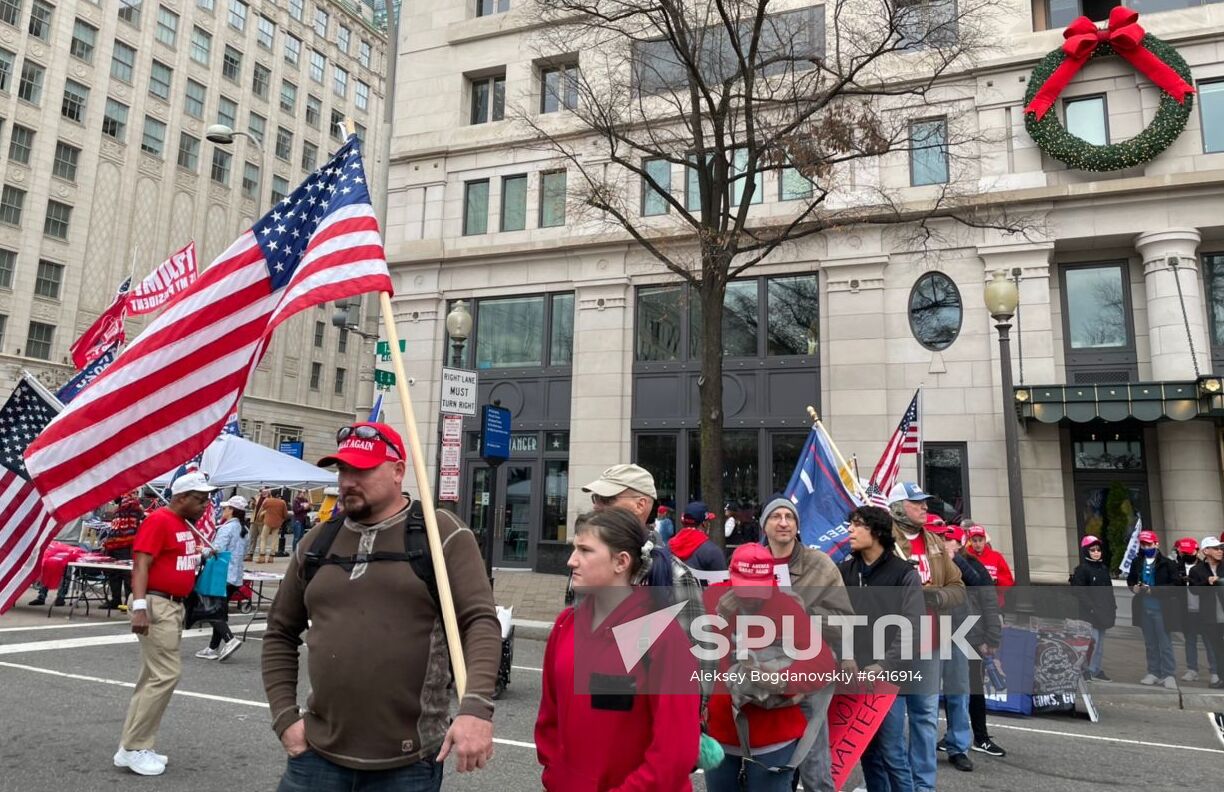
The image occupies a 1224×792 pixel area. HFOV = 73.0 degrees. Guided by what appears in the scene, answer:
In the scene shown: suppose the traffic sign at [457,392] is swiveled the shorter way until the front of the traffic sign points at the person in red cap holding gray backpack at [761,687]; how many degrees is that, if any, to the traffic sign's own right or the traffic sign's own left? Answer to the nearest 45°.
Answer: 0° — it already faces them

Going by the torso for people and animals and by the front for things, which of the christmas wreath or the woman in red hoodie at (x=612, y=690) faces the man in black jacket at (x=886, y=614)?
the christmas wreath

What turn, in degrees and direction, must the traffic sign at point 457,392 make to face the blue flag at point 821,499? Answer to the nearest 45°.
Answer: approximately 45° to its left

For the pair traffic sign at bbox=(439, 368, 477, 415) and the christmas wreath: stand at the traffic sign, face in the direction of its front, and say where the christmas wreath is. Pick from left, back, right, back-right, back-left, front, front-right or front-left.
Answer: left

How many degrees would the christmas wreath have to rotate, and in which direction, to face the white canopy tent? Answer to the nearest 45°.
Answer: approximately 45° to its right

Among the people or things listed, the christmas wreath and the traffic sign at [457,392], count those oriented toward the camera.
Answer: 2

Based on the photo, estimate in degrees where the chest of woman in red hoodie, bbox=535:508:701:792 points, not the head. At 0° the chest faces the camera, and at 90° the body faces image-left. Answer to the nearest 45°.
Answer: approximately 45°

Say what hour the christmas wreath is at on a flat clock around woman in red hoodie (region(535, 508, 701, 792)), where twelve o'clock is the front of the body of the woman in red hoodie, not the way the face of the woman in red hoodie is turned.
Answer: The christmas wreath is roughly at 6 o'clock from the woman in red hoodie.

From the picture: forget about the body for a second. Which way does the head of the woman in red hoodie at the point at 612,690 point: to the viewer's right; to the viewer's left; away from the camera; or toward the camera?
to the viewer's left

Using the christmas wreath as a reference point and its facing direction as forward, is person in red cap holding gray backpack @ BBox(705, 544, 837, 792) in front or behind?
in front
